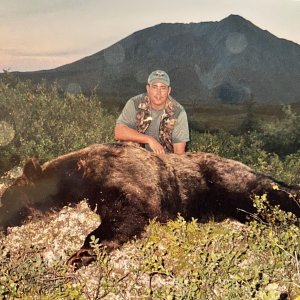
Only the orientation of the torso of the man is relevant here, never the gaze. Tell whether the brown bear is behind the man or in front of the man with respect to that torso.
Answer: in front

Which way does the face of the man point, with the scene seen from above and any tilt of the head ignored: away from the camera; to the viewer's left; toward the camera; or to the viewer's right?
toward the camera

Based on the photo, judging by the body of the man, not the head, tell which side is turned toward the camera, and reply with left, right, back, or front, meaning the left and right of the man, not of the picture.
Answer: front
